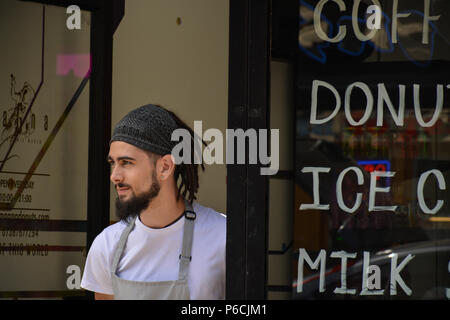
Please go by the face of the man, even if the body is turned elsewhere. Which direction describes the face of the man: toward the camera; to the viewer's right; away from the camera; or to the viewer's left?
to the viewer's left

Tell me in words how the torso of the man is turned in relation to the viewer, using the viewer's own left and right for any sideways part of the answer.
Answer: facing the viewer and to the left of the viewer

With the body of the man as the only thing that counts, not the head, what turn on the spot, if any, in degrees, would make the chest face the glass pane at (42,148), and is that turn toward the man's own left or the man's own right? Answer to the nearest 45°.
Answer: approximately 90° to the man's own right

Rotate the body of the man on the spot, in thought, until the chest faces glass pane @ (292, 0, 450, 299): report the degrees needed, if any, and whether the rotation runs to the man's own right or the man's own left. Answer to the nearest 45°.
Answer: approximately 135° to the man's own left
